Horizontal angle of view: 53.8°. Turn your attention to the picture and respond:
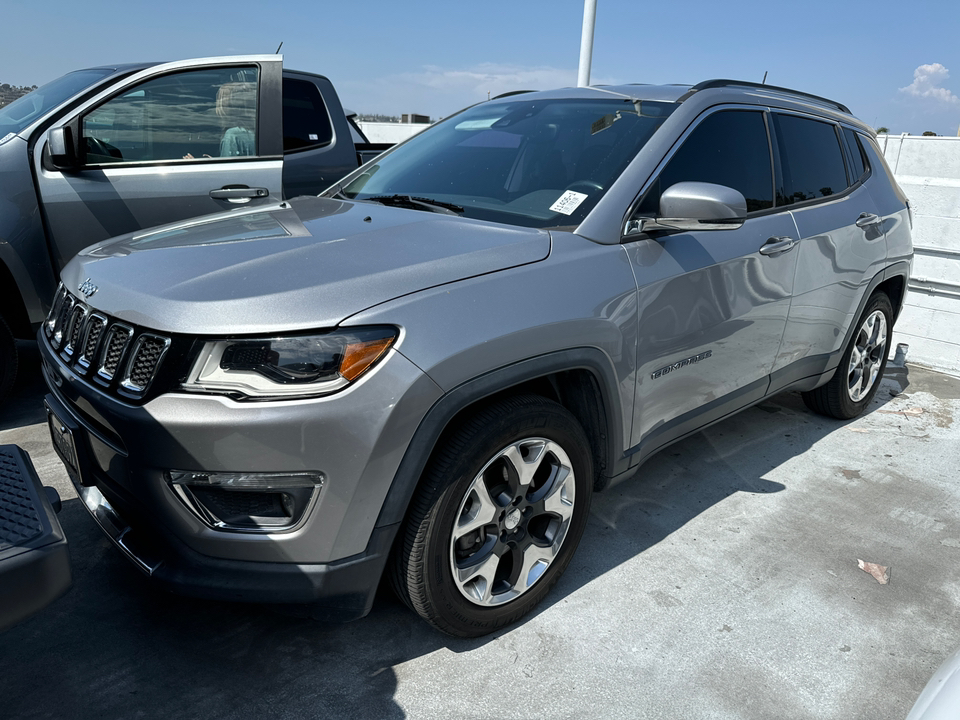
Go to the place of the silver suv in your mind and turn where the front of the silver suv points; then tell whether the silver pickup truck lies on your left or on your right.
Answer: on your right

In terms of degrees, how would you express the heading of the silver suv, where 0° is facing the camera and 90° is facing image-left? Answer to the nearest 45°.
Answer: approximately 45°

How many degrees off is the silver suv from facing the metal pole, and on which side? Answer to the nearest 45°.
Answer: approximately 135° to its right
